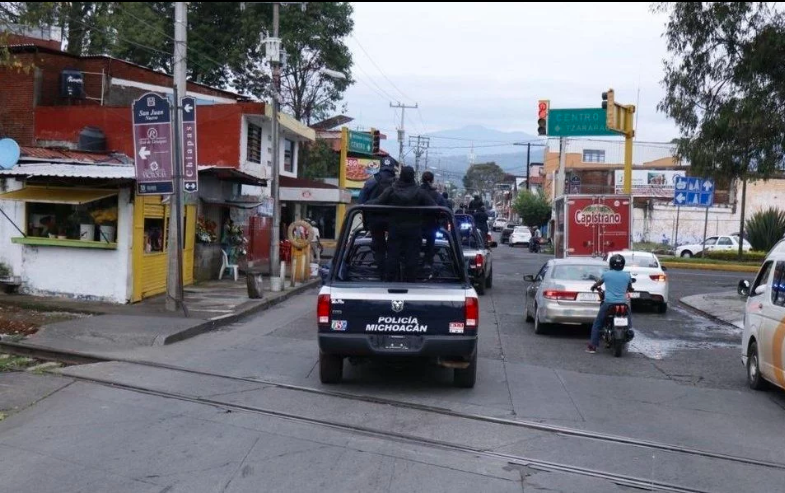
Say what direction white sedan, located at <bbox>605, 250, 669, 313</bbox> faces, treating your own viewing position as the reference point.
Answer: facing away from the viewer

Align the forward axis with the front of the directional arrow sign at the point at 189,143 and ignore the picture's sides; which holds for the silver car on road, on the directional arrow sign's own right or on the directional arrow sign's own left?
on the directional arrow sign's own left

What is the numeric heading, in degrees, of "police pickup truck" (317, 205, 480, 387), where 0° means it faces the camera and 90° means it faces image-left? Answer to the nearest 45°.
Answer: approximately 180°

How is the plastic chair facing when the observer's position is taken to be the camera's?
facing to the right of the viewer

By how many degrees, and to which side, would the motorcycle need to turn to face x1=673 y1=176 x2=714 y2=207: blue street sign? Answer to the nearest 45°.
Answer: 0° — it already faces it

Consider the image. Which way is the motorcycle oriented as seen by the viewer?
away from the camera

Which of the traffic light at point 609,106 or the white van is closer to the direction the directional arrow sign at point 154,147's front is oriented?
the white van

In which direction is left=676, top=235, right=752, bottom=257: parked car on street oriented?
to the viewer's left

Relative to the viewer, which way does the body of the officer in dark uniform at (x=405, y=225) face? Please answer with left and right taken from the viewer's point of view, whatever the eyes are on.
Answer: facing away from the viewer
